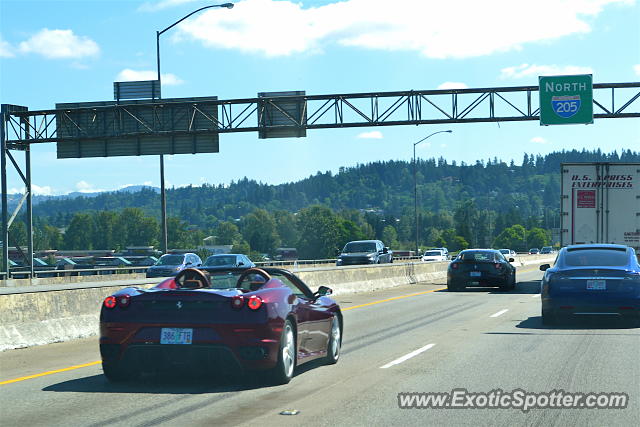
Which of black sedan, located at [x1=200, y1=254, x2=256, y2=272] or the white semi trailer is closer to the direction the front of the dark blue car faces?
the white semi trailer

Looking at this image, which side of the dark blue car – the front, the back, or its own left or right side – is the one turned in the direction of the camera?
back

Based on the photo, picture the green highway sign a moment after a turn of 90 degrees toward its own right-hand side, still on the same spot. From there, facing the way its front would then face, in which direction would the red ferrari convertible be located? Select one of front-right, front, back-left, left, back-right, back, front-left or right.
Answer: left

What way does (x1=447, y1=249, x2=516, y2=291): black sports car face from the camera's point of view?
away from the camera

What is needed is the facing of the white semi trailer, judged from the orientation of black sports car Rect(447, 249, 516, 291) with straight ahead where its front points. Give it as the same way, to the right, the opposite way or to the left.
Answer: the same way

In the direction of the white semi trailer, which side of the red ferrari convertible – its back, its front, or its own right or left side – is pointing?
front

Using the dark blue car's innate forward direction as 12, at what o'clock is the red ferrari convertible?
The red ferrari convertible is roughly at 7 o'clock from the dark blue car.

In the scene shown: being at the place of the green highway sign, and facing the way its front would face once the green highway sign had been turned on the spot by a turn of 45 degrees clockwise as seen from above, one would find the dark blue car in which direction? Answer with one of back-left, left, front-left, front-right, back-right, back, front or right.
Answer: front-left

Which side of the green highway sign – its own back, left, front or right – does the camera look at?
front

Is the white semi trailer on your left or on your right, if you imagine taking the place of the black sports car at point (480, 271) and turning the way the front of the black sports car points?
on your right

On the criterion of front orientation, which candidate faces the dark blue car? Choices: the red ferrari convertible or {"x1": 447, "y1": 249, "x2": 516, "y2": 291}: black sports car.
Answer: the red ferrari convertible

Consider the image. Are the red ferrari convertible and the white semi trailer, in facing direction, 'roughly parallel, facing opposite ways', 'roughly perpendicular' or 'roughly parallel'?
roughly parallel

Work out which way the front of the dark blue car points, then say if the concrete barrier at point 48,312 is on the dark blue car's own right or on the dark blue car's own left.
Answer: on the dark blue car's own left

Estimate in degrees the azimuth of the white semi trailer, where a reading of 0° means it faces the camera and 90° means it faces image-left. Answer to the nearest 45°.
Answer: approximately 180°

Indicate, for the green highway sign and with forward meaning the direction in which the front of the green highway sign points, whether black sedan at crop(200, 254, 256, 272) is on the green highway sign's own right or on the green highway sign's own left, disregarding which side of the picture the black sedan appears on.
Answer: on the green highway sign's own right

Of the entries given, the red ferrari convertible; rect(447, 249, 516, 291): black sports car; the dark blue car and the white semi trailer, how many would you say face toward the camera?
0

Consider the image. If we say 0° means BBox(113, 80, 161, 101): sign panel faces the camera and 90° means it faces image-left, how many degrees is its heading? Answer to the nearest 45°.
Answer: approximately 180°

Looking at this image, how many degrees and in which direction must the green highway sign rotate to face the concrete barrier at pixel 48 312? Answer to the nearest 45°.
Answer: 0° — it already faces it
